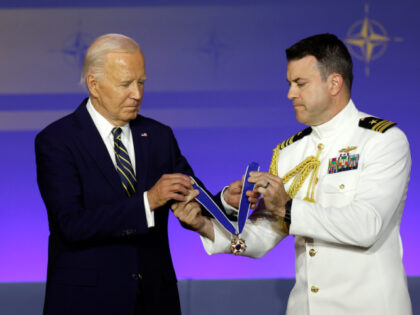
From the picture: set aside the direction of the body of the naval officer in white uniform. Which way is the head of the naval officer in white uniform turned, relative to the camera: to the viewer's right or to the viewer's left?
to the viewer's left

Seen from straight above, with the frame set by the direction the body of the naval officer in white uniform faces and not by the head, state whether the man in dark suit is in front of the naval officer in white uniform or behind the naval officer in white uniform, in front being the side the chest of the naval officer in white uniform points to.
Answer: in front

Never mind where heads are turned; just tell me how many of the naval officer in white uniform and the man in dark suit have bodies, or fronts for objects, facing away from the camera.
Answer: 0

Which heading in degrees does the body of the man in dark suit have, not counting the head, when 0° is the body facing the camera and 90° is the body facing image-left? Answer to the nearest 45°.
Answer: approximately 315°

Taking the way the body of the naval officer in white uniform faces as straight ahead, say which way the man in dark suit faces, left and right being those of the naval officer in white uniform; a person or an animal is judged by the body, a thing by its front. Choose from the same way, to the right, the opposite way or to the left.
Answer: to the left

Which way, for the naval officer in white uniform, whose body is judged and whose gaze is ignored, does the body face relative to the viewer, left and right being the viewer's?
facing the viewer and to the left of the viewer

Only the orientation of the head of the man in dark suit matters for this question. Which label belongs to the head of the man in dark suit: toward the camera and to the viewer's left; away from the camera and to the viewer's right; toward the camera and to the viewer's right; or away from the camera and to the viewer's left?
toward the camera and to the viewer's right

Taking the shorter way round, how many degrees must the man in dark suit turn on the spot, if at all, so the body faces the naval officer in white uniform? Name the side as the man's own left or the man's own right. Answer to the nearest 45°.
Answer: approximately 45° to the man's own left
